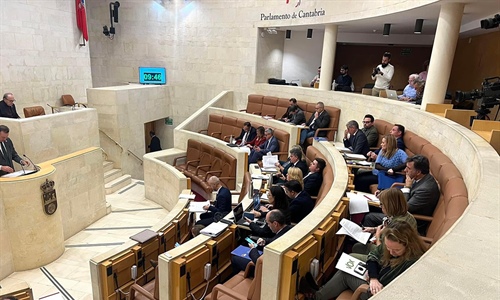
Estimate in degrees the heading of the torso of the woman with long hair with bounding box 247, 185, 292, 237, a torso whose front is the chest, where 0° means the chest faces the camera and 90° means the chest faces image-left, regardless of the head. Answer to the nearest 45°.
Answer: approximately 90°

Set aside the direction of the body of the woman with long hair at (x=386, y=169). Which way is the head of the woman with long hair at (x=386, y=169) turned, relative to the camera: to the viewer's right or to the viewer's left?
to the viewer's left

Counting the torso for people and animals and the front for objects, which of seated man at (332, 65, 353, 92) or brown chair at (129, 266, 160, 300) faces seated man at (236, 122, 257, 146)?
seated man at (332, 65, 353, 92)

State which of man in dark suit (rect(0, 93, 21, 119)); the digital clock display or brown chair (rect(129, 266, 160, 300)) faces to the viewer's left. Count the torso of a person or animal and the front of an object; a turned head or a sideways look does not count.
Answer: the brown chair

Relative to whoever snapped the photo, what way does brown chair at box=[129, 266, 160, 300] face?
facing to the left of the viewer

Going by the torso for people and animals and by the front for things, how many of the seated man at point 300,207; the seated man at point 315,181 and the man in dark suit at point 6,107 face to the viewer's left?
2

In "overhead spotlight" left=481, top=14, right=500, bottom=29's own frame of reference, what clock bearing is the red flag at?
The red flag is roughly at 12 o'clock from the overhead spotlight.

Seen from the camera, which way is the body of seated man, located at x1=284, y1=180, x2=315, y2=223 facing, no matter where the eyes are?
to the viewer's left

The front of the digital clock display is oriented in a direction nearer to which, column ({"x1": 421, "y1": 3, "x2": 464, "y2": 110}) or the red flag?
the column

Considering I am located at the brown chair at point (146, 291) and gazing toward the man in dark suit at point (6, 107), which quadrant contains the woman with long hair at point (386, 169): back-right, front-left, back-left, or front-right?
back-right

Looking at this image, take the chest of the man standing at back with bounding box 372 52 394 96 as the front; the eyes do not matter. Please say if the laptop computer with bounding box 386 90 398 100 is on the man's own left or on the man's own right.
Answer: on the man's own left

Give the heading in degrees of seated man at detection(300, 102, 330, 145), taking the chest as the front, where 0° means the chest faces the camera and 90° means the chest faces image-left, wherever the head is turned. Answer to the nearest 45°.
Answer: approximately 45°

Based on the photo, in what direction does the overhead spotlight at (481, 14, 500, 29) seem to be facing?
to the viewer's left

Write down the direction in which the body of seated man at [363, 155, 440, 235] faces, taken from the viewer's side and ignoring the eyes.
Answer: to the viewer's left
